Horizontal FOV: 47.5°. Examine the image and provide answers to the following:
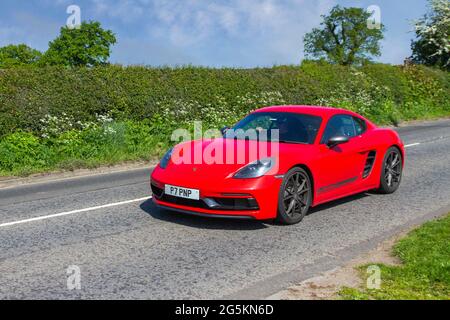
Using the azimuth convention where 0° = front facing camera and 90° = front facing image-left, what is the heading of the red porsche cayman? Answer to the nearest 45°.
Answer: approximately 45°

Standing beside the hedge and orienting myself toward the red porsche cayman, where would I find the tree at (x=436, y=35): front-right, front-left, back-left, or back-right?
back-left

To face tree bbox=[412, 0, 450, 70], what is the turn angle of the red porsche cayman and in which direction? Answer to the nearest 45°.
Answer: approximately 135° to its right
